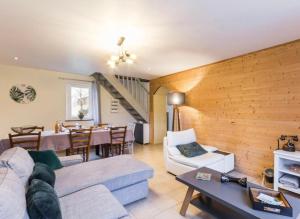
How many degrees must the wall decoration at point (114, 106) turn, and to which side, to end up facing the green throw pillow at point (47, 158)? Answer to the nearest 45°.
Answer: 0° — it already faces it

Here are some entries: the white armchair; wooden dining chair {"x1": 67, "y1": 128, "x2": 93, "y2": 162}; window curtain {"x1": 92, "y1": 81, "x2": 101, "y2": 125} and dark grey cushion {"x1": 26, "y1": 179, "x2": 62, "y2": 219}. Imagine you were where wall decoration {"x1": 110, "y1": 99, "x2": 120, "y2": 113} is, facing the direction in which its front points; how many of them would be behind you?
0

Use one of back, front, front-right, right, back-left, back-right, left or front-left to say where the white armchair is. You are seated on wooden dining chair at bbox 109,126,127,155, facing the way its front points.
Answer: back-right

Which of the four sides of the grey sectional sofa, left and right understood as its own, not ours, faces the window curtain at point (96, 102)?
left

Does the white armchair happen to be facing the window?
no

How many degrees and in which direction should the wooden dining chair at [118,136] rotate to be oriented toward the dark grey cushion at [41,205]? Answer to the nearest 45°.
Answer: approximately 180°

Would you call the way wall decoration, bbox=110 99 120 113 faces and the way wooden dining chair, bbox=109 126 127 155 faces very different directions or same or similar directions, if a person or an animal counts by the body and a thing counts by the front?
very different directions

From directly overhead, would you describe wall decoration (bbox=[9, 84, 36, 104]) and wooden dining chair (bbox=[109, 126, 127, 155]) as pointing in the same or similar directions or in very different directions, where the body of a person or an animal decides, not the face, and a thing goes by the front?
very different directions

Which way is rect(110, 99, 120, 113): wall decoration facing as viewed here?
toward the camera

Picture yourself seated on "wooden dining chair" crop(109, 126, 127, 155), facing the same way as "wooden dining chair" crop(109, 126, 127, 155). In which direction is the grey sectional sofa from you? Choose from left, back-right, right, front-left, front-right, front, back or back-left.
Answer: back

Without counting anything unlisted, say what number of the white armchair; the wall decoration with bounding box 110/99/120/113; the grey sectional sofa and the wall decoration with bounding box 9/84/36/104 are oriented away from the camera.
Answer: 0

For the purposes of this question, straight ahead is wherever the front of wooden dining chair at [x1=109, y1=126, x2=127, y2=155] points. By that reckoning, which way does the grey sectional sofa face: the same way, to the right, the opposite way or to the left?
to the right

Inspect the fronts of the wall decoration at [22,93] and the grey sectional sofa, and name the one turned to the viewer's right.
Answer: the grey sectional sofa

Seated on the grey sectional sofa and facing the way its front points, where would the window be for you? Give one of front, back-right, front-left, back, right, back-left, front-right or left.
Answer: left

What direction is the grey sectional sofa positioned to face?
to the viewer's right

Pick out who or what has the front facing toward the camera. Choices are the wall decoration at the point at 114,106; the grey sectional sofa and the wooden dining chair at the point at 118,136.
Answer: the wall decoration

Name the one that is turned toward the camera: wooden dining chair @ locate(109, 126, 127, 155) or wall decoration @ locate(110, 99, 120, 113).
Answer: the wall decoration

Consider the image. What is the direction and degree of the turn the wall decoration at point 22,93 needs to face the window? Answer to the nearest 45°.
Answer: approximately 90° to its left

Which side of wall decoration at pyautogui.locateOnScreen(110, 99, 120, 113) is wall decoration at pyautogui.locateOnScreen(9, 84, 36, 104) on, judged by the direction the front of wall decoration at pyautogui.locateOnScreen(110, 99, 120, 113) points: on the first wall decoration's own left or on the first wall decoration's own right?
on the first wall decoration's own right

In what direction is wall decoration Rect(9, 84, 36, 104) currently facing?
toward the camera

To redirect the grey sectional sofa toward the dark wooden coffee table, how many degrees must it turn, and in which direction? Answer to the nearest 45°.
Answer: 0° — it already faces it

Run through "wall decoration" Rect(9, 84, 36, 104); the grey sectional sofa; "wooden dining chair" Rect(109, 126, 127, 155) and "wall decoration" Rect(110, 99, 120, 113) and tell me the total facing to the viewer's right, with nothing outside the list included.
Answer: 1
